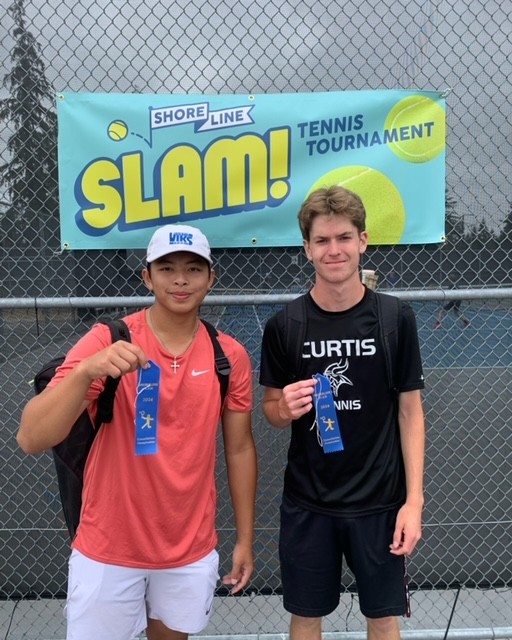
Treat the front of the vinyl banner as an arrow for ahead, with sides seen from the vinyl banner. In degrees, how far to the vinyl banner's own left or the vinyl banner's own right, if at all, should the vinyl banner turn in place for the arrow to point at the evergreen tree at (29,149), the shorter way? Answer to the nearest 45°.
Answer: approximately 90° to the vinyl banner's own right

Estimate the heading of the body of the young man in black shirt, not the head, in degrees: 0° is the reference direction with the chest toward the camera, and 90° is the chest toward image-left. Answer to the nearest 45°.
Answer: approximately 0°

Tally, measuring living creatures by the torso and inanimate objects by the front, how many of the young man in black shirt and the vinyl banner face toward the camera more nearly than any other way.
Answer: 2

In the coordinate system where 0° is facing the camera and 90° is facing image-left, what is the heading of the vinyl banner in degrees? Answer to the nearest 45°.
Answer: approximately 0°
